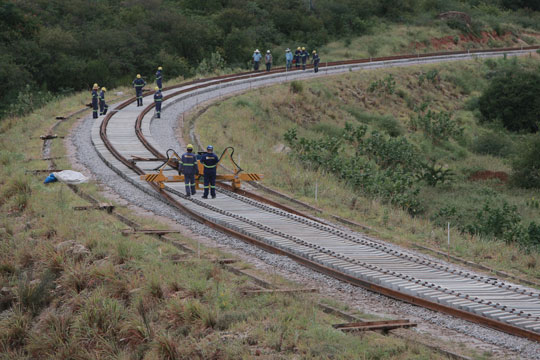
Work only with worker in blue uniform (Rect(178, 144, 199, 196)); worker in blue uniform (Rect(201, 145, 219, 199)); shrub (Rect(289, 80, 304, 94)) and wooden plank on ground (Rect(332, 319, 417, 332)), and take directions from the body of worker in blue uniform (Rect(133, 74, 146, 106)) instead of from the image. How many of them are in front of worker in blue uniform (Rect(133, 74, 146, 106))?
3

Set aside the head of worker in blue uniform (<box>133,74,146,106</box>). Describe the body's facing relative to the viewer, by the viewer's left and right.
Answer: facing the viewer

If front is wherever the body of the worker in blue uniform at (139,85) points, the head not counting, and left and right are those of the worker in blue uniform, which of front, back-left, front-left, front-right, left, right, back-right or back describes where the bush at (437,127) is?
left

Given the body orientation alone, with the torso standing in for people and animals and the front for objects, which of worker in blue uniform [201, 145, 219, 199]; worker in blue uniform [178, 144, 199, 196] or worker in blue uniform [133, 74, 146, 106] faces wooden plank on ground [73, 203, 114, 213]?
worker in blue uniform [133, 74, 146, 106]

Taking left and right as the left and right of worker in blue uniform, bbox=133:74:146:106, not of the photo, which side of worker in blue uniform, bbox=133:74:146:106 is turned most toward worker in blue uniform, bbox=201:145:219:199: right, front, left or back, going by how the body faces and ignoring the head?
front

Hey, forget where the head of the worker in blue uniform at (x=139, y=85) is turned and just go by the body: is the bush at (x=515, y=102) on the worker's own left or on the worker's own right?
on the worker's own left

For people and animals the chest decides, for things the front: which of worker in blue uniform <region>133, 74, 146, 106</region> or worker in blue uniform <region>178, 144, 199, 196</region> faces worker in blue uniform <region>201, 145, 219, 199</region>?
worker in blue uniform <region>133, 74, 146, 106</region>

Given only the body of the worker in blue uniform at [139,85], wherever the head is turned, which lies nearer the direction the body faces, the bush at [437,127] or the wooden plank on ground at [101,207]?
the wooden plank on ground

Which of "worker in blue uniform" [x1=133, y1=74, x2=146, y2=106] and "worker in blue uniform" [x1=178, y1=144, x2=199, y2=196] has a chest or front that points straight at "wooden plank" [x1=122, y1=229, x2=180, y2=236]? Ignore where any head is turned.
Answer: "worker in blue uniform" [x1=133, y1=74, x2=146, y2=106]

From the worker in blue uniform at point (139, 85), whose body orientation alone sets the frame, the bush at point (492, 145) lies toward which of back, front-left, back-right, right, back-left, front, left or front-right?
left

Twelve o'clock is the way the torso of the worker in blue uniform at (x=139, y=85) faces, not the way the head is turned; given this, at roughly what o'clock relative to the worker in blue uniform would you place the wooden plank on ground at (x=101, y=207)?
The wooden plank on ground is roughly at 12 o'clock from the worker in blue uniform.
